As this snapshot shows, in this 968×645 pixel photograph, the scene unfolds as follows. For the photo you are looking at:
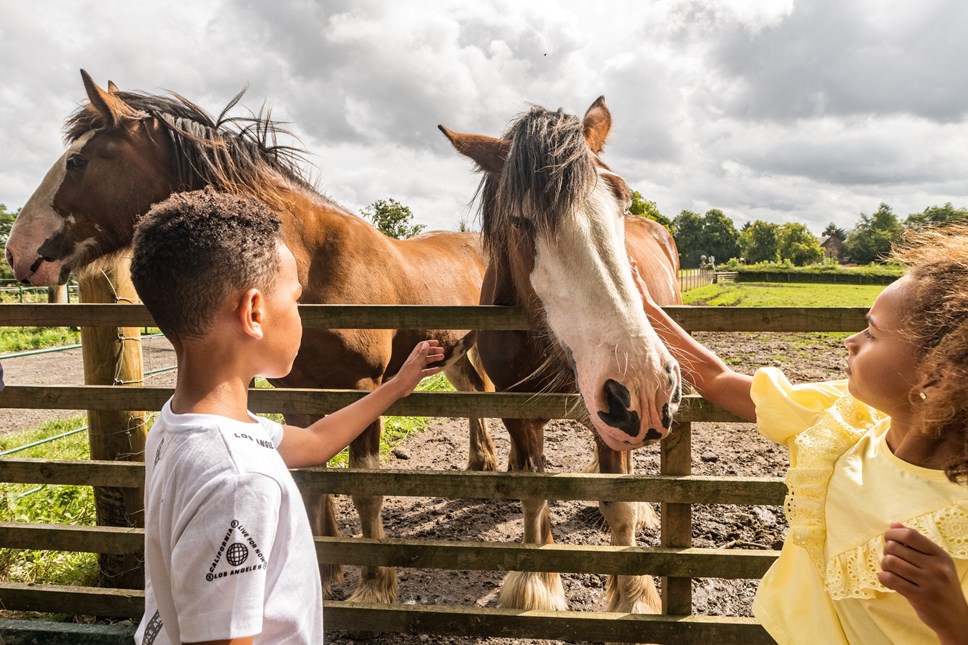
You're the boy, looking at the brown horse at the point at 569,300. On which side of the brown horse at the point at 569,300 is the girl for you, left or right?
right

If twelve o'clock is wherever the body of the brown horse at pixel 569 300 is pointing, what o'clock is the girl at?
The girl is roughly at 11 o'clock from the brown horse.

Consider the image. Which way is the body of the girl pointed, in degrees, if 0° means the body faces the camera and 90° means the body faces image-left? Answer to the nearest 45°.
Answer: approximately 45°

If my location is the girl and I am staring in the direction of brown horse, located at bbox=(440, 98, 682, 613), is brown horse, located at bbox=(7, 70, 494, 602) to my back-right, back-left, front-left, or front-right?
front-left

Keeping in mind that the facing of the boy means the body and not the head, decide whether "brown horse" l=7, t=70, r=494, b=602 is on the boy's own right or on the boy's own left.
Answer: on the boy's own left

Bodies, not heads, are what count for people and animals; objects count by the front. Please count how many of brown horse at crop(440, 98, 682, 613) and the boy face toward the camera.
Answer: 1

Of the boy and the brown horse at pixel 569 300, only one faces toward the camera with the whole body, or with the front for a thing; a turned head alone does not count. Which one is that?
the brown horse

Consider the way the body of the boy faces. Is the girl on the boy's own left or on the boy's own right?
on the boy's own right

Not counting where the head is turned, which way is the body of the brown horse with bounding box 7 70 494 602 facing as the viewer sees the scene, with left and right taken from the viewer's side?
facing the viewer and to the left of the viewer

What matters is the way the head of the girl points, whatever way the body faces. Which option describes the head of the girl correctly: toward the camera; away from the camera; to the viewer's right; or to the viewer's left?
to the viewer's left

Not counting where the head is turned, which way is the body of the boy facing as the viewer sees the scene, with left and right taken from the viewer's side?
facing away from the viewer and to the right of the viewer

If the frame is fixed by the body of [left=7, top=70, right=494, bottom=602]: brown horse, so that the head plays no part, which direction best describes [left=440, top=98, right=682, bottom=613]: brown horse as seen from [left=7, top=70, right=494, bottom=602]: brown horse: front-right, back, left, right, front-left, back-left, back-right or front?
left

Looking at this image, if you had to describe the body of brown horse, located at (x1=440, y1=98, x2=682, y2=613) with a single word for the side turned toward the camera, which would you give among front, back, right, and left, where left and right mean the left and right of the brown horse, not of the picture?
front

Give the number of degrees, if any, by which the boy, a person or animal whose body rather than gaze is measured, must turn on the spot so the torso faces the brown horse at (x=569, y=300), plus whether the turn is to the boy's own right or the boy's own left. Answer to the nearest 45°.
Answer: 0° — they already face it

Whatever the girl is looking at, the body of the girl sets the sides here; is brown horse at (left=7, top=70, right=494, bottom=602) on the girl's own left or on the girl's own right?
on the girl's own right

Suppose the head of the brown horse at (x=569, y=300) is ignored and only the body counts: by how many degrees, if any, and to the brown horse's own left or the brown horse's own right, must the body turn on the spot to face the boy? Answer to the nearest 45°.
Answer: approximately 45° to the brown horse's own right
